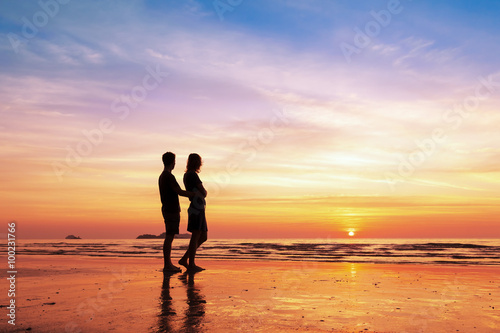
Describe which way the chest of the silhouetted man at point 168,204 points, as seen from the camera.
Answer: to the viewer's right
